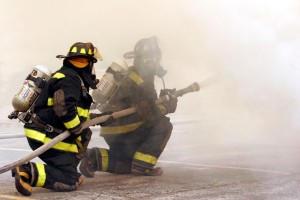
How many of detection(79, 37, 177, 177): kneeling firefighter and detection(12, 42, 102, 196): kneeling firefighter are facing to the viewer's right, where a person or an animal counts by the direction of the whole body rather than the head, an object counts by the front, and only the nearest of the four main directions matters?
2

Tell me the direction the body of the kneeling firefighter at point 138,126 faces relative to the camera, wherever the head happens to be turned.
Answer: to the viewer's right

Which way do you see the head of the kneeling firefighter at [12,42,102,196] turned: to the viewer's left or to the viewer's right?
to the viewer's right

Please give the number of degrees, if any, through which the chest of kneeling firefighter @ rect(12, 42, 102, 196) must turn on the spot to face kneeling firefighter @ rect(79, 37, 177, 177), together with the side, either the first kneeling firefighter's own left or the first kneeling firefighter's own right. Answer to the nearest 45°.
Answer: approximately 45° to the first kneeling firefighter's own left

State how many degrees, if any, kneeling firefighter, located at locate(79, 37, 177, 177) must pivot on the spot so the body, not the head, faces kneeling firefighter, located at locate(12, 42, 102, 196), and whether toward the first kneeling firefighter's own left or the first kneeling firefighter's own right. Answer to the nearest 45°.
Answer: approximately 135° to the first kneeling firefighter's own right

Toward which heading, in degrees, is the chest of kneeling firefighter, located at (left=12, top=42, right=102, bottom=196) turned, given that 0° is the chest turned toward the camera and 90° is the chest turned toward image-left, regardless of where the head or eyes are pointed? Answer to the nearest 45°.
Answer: approximately 270°
